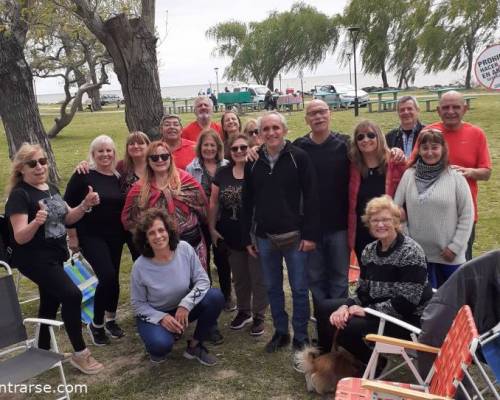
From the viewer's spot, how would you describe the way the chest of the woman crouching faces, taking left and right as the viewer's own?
facing the viewer

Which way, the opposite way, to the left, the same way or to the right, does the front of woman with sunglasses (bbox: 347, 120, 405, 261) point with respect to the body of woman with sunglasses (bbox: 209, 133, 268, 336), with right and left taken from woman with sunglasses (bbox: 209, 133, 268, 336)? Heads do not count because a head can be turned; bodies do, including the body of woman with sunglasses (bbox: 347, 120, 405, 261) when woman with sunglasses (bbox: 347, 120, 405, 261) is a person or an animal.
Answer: the same way

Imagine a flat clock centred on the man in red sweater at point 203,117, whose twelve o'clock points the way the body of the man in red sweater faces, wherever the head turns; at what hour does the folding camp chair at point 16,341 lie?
The folding camp chair is roughly at 1 o'clock from the man in red sweater.

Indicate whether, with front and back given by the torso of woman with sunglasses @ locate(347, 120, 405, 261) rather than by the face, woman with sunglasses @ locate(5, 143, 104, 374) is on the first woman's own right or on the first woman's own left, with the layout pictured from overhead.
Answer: on the first woman's own right

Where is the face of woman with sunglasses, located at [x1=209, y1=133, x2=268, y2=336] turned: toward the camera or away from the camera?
toward the camera

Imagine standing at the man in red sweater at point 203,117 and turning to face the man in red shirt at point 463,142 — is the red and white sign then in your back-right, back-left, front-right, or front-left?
front-left

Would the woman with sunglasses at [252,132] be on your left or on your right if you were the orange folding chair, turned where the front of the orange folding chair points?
on your right

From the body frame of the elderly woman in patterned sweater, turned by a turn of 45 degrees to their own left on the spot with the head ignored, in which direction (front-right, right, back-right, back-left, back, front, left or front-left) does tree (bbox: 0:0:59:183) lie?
back-right

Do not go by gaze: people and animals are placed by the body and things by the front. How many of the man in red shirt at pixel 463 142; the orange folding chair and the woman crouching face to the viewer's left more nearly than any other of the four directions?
1

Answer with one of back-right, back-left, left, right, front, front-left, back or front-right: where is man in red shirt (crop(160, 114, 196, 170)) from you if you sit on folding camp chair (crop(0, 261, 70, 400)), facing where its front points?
left

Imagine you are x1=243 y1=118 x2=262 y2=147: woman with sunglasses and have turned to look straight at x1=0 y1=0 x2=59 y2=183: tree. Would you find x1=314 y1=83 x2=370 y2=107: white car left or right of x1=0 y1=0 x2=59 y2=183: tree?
right

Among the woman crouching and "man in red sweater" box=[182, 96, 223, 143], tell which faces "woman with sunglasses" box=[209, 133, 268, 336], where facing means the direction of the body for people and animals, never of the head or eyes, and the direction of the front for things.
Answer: the man in red sweater

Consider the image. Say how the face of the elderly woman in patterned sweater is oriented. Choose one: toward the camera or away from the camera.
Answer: toward the camera

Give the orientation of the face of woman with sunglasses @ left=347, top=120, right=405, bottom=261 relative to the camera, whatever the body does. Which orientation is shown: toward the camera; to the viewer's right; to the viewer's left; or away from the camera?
toward the camera

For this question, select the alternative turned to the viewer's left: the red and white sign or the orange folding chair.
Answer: the orange folding chair

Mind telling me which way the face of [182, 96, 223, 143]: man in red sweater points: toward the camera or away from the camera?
toward the camera

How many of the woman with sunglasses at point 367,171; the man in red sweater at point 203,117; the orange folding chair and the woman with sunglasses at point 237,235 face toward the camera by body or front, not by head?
3

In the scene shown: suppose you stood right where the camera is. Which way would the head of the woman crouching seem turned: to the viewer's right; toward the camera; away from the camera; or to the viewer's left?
toward the camera
